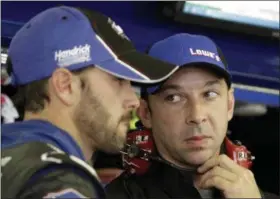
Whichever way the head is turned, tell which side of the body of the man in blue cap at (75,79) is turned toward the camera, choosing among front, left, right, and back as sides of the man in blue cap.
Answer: right
